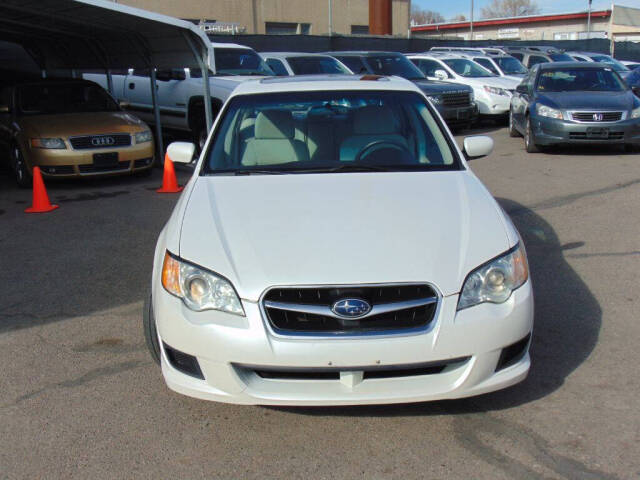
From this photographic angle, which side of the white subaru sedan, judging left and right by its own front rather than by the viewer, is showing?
front

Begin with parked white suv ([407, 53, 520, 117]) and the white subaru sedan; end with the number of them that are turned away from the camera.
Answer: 0

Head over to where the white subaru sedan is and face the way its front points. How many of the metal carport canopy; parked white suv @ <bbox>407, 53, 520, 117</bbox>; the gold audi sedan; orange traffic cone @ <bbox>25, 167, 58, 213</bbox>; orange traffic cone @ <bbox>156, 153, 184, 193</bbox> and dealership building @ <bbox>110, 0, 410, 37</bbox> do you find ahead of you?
0

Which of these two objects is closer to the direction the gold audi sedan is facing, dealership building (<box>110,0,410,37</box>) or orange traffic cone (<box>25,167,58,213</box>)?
the orange traffic cone

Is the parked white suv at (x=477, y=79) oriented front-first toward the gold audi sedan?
no

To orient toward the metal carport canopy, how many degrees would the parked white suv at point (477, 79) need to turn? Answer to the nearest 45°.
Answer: approximately 90° to its right

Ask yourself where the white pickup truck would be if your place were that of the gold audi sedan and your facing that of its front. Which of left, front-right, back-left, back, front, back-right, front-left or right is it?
left

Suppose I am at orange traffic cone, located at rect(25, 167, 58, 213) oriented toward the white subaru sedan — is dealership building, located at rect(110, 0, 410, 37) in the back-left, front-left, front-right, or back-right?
back-left

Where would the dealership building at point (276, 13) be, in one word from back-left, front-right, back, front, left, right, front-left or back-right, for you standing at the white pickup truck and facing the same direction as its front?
back-left

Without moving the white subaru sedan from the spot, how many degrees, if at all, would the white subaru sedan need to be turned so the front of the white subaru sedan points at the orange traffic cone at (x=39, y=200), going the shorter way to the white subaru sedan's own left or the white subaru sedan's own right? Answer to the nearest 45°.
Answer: approximately 135° to the white subaru sedan's own right

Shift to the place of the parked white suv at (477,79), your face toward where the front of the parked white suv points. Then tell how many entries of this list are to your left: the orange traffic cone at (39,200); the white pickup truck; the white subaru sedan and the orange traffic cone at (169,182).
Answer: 0

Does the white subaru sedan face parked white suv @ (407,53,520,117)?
no

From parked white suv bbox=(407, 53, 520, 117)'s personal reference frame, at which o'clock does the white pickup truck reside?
The white pickup truck is roughly at 3 o'clock from the parked white suv.

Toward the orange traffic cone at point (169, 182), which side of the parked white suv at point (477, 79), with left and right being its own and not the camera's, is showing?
right

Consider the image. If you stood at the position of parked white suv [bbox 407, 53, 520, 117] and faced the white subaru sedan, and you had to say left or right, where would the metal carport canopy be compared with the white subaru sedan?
right
